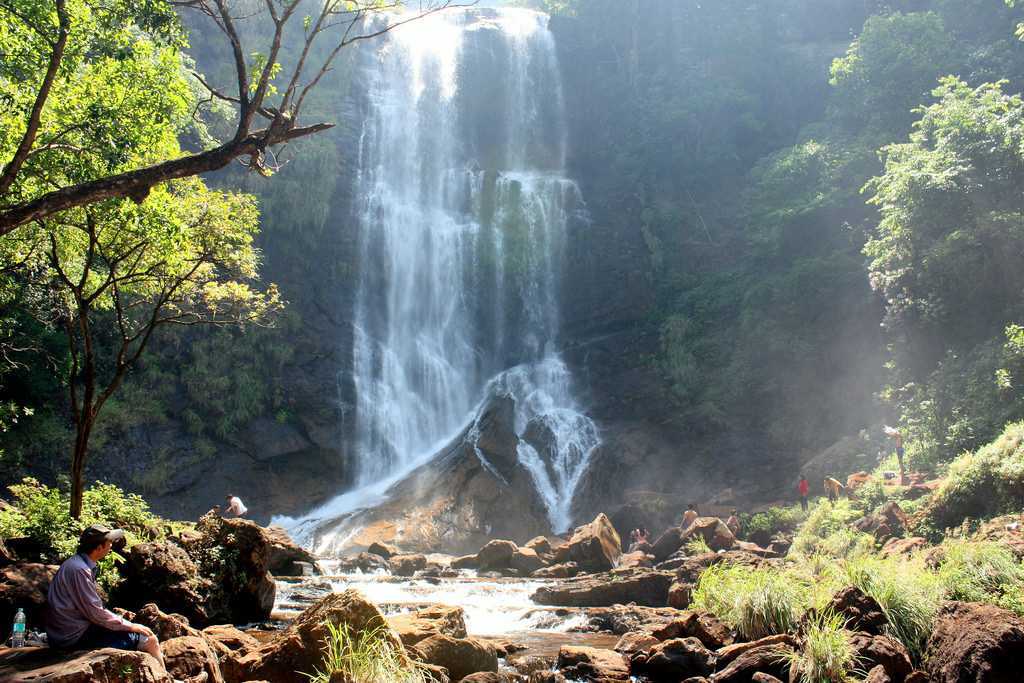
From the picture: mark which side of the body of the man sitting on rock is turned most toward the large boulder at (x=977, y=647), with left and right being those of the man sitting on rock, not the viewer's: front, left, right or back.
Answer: front

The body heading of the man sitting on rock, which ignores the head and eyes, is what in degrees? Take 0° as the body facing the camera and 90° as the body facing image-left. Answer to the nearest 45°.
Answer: approximately 270°

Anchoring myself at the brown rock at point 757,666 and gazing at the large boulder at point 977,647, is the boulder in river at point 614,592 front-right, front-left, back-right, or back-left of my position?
back-left

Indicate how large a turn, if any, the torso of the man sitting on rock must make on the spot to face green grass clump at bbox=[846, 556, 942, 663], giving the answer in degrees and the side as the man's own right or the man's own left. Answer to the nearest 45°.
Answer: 0° — they already face it

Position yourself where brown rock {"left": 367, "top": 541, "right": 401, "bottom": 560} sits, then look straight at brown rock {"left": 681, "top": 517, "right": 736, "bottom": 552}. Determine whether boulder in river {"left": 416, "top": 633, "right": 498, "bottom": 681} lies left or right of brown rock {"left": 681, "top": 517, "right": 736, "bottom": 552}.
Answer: right

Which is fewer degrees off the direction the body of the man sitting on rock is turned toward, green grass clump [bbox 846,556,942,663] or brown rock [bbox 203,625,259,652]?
the green grass clump

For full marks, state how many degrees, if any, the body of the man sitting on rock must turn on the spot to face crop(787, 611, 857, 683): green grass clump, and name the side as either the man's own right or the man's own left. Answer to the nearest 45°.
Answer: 0° — they already face it

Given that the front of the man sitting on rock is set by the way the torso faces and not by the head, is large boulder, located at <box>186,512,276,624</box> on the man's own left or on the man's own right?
on the man's own left

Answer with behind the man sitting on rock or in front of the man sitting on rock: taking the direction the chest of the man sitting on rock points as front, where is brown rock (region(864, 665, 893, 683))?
in front

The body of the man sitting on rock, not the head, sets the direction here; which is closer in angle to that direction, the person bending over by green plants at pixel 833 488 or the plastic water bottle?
the person bending over by green plants
